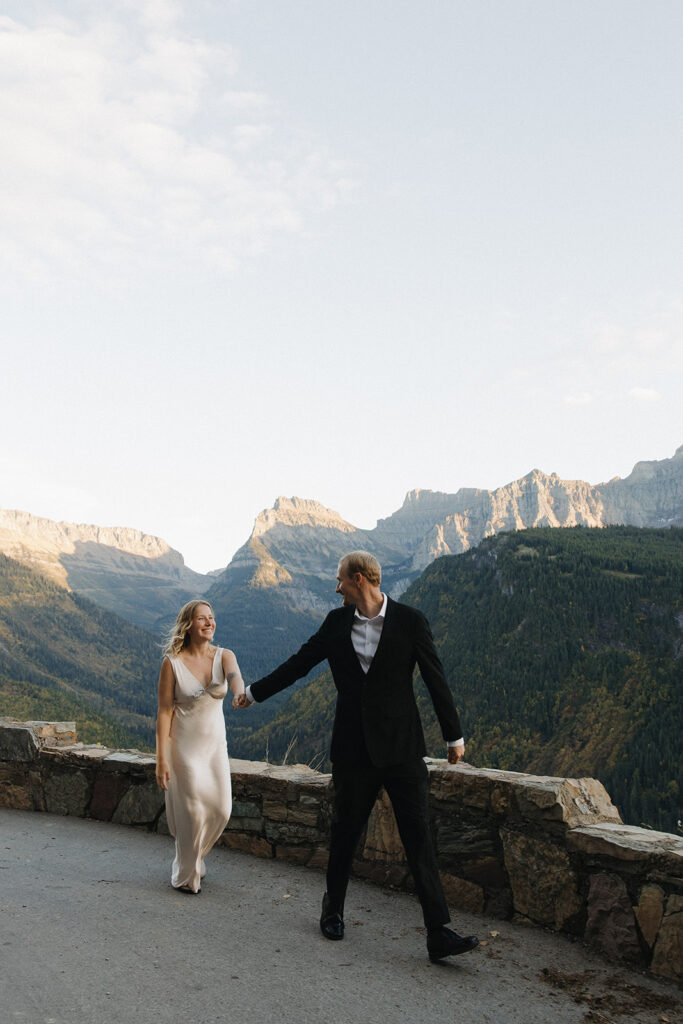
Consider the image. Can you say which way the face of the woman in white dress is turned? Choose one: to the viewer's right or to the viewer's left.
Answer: to the viewer's right

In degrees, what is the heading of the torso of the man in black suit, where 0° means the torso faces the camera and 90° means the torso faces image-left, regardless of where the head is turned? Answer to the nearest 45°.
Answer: approximately 0°

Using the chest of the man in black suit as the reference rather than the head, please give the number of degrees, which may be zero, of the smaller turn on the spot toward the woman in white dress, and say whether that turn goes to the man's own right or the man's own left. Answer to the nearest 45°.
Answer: approximately 135° to the man's own right

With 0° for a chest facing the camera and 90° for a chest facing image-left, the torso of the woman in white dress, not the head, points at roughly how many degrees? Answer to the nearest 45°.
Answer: approximately 315°
